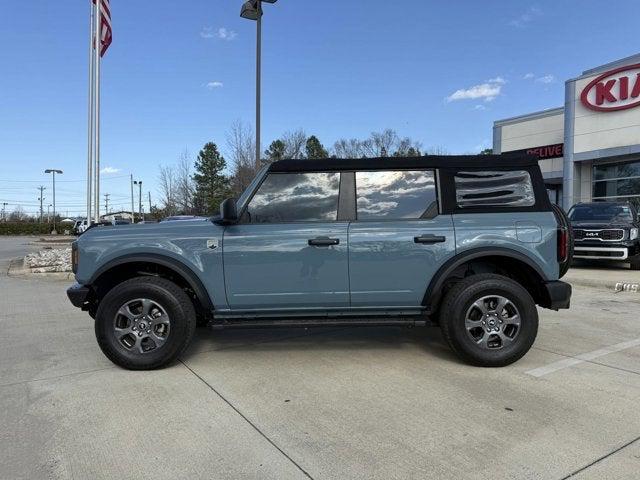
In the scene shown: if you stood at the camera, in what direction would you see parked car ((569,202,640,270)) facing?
facing the viewer and to the left of the viewer

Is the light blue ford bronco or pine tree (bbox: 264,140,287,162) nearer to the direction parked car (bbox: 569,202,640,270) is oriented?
the light blue ford bronco

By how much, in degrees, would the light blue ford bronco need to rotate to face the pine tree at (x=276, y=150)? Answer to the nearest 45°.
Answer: approximately 90° to its right

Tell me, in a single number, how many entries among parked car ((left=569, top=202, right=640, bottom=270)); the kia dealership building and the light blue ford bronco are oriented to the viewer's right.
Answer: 0

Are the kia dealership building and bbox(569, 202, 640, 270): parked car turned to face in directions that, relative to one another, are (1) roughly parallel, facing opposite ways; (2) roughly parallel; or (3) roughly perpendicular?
roughly parallel

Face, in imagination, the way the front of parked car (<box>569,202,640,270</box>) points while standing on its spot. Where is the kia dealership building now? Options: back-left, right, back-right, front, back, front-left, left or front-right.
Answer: back-right

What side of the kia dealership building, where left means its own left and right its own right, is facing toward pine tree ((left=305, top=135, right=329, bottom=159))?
right

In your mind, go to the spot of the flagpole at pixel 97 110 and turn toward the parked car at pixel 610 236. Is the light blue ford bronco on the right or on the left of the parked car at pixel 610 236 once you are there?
right

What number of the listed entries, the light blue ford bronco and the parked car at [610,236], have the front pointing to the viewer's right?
0

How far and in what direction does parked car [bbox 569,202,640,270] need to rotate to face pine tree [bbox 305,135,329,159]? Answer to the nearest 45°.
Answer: approximately 90° to its right

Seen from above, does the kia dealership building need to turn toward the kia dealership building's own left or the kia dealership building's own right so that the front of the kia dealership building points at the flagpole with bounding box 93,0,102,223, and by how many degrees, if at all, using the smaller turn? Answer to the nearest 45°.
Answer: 0° — it already faces it

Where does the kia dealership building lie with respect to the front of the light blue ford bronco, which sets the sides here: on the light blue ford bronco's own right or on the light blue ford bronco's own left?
on the light blue ford bronco's own right

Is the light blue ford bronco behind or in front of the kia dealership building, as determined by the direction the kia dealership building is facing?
in front

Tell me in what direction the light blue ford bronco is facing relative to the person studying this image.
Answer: facing to the left of the viewer
